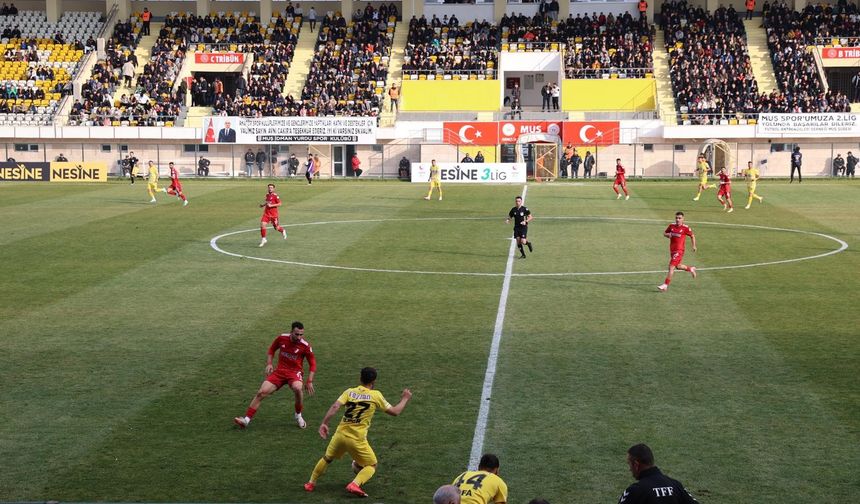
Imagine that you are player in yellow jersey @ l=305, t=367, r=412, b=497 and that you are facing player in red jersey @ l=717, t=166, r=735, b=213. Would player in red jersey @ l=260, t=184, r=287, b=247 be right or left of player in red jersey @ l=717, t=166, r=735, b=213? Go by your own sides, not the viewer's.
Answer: left

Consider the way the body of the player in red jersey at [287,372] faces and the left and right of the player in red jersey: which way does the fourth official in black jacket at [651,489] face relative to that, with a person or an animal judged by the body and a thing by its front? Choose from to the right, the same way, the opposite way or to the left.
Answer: the opposite way

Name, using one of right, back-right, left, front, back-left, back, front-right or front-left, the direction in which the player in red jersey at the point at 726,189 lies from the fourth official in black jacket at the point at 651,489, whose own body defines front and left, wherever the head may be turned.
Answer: front-right

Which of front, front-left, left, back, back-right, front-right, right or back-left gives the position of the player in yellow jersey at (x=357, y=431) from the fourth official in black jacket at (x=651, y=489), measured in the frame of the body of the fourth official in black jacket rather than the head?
front

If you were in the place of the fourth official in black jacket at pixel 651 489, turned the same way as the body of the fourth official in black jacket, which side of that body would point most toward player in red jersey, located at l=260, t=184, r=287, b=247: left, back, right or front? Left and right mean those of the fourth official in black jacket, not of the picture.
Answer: front

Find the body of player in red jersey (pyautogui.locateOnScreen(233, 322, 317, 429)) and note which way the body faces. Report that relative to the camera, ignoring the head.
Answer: toward the camera

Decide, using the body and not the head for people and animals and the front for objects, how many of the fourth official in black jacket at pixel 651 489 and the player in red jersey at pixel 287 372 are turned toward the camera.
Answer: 1

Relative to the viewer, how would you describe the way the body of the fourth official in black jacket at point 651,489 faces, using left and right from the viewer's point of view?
facing away from the viewer and to the left of the viewer

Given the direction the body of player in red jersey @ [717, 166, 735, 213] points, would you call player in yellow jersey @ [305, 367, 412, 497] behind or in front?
in front

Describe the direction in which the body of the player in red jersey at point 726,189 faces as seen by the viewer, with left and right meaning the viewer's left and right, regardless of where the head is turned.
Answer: facing the viewer and to the left of the viewer

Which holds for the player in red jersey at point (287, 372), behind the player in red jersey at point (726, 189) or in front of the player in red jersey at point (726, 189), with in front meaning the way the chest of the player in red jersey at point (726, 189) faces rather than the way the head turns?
in front
